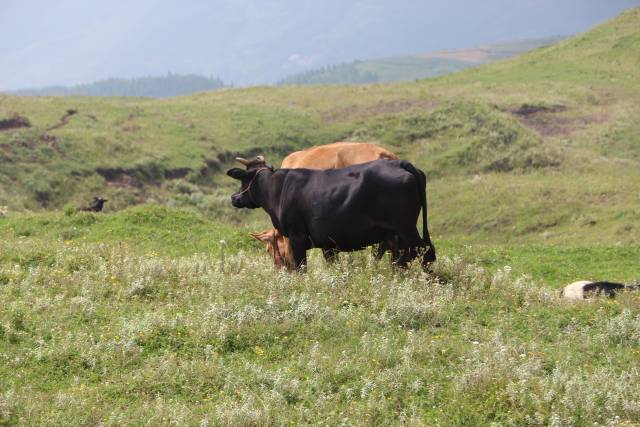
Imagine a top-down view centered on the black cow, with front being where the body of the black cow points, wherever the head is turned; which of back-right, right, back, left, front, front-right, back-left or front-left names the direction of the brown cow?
right

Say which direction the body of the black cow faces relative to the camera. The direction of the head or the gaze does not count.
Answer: to the viewer's left
